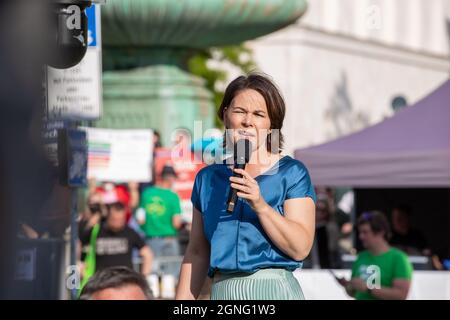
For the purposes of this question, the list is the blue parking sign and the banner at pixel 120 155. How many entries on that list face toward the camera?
2

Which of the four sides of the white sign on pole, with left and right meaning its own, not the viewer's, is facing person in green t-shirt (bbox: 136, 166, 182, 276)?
back

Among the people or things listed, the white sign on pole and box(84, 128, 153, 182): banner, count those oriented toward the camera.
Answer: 2

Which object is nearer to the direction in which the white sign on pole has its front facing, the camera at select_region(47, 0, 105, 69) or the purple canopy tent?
the camera

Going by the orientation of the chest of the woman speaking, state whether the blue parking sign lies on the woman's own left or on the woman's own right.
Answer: on the woman's own right

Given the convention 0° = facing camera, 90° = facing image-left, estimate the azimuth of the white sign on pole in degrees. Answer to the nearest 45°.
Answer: approximately 0°

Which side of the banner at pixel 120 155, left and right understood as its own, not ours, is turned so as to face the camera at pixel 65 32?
front
